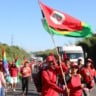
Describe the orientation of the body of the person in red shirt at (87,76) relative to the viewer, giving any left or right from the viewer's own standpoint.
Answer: facing the viewer

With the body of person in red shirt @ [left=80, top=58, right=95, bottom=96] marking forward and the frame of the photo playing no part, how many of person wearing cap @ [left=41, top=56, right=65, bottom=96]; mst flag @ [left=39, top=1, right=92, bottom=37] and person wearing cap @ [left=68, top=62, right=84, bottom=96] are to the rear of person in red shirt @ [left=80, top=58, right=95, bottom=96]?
0

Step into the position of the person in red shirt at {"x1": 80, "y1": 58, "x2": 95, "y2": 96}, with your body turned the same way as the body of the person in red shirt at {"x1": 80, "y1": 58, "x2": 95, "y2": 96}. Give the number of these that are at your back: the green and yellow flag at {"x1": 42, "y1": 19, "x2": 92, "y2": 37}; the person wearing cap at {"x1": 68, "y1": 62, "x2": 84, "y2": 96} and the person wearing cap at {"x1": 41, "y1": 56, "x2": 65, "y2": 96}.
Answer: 0

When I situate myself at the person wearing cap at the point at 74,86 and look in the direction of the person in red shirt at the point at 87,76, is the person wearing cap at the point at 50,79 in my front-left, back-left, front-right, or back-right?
back-left
